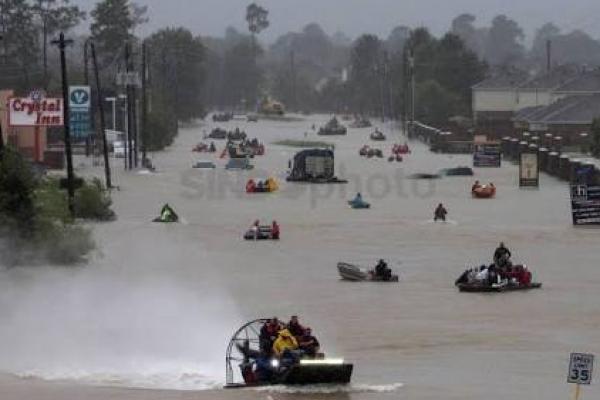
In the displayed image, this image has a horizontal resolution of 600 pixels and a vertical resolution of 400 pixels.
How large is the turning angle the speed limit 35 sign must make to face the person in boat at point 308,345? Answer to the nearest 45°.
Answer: approximately 135° to its right

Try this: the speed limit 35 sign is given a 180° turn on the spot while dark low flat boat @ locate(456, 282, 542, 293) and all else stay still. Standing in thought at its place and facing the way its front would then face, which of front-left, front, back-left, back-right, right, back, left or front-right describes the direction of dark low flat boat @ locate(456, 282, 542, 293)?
front

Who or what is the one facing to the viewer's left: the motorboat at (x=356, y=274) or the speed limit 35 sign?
the motorboat

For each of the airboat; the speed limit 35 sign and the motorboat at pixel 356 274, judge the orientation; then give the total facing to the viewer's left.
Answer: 1

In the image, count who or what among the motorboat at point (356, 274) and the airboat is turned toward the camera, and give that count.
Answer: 0

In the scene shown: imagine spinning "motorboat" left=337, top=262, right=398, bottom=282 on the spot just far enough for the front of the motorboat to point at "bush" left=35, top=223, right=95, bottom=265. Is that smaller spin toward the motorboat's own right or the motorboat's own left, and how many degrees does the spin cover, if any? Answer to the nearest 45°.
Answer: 0° — it already faces it

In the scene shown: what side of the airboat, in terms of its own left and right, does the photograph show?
right

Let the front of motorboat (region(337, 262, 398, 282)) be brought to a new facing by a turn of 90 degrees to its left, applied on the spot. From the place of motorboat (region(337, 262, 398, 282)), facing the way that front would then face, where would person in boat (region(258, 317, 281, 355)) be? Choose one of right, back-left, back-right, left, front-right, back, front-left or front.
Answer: front

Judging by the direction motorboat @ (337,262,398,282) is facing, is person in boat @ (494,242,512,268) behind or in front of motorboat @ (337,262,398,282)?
behind

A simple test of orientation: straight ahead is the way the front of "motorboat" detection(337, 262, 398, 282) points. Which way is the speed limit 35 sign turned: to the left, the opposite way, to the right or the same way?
to the left

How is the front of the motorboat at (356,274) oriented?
to the viewer's left

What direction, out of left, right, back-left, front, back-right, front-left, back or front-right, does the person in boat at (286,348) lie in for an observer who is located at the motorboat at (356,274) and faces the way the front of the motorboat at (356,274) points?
left

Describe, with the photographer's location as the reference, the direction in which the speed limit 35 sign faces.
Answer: facing the viewer

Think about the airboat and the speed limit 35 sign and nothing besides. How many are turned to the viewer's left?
0

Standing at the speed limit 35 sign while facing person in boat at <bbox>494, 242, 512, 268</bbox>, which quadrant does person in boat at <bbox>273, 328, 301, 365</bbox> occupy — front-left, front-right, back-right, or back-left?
front-left
